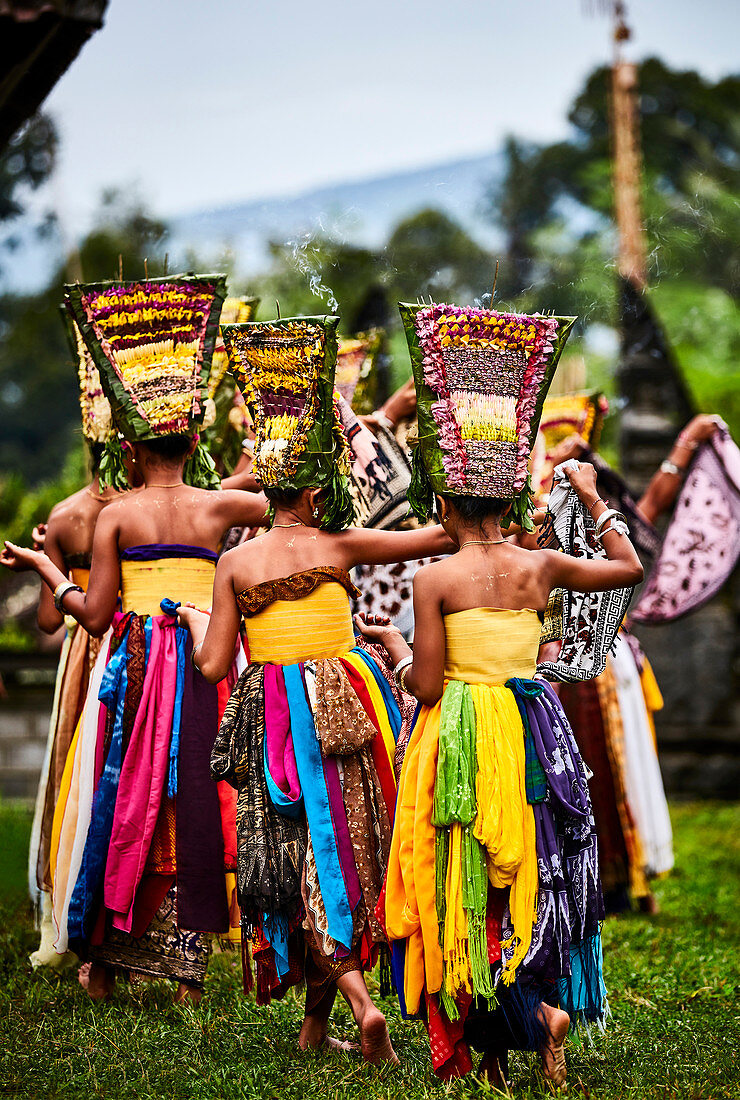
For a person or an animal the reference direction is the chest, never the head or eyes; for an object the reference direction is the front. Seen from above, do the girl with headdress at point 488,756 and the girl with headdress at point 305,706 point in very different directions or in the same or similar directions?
same or similar directions

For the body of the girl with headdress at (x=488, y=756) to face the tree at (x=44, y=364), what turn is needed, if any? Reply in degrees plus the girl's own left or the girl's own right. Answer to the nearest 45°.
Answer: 0° — they already face it

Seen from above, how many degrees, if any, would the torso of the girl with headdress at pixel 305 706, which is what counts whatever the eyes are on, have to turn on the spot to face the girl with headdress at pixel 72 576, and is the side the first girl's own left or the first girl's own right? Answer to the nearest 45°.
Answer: approximately 45° to the first girl's own left

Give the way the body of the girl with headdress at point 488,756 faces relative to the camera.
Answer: away from the camera

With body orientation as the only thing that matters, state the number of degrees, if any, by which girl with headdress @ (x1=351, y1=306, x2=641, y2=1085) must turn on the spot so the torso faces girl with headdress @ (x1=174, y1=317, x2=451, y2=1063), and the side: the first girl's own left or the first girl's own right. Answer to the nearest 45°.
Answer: approximately 45° to the first girl's own left

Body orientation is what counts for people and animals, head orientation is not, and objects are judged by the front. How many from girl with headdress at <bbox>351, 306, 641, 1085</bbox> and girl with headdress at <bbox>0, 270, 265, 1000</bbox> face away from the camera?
2

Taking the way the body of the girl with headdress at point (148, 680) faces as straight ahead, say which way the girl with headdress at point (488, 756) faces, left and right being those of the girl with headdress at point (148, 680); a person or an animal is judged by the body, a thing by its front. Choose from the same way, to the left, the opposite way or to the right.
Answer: the same way

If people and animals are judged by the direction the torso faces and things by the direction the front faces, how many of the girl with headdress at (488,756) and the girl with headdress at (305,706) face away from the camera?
2

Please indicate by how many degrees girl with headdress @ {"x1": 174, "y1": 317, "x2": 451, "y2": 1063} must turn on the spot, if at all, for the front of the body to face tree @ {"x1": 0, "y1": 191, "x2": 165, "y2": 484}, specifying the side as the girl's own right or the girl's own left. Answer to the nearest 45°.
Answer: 0° — they already face it

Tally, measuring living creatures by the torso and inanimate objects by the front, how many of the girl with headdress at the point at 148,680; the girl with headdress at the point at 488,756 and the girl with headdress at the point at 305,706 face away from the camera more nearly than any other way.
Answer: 3

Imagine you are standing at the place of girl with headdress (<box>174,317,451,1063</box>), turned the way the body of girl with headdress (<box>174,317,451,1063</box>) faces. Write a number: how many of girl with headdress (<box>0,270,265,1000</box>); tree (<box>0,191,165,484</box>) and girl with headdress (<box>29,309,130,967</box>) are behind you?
0

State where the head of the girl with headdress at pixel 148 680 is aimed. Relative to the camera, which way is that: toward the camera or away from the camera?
away from the camera

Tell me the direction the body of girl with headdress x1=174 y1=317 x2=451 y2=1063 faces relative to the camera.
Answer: away from the camera

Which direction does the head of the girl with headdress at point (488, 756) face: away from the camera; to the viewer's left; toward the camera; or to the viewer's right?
away from the camera

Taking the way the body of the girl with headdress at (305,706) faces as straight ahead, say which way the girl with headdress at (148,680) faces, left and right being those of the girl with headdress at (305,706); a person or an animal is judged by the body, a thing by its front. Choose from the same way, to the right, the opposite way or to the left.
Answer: the same way

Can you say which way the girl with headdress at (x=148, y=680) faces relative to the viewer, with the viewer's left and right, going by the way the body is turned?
facing away from the viewer

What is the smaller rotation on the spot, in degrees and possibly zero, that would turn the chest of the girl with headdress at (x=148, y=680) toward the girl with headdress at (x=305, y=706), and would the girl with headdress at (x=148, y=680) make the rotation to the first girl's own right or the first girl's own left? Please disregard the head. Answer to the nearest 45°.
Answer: approximately 135° to the first girl's own right
